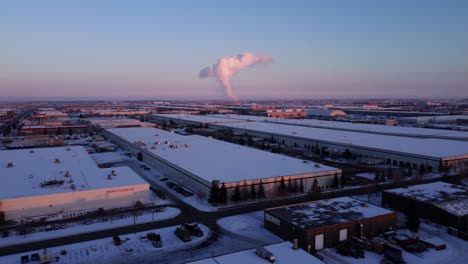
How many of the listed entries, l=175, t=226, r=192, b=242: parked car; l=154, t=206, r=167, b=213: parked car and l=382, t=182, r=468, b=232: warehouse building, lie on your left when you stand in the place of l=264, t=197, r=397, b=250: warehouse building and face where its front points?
1

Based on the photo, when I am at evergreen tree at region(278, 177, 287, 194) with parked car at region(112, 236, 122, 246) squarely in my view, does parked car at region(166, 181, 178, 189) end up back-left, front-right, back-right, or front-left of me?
front-right

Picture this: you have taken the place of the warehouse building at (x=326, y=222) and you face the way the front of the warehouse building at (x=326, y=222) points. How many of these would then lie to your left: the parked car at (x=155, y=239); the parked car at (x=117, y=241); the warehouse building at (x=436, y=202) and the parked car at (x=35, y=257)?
1

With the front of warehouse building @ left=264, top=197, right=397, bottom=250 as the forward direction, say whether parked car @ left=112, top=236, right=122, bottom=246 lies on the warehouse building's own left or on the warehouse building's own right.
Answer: on the warehouse building's own right

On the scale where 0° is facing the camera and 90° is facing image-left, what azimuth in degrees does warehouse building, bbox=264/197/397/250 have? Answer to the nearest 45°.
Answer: approximately 315°

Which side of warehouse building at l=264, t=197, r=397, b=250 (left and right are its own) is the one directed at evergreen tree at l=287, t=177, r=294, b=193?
back

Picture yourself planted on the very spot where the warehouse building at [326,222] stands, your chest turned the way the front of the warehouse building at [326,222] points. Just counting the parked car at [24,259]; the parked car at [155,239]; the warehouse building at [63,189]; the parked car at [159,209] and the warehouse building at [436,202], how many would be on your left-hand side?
1

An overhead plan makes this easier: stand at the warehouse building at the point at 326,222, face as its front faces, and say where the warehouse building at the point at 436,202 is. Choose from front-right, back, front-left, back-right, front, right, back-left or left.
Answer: left

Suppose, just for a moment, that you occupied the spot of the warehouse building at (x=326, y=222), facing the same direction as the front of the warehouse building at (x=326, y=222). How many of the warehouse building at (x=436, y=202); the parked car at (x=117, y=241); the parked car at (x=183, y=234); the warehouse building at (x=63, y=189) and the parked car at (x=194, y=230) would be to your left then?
1

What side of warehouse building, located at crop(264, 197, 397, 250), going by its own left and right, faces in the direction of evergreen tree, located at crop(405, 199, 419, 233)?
left

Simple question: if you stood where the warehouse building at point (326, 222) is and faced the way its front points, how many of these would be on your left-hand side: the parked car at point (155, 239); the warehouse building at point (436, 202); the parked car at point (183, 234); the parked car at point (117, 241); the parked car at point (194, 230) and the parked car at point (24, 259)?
1

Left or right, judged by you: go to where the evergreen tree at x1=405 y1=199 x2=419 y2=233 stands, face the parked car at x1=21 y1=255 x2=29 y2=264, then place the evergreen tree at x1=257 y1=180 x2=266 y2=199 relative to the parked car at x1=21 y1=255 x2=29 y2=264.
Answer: right

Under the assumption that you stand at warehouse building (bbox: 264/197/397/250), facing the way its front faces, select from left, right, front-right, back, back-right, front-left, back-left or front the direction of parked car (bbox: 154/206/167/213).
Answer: back-right

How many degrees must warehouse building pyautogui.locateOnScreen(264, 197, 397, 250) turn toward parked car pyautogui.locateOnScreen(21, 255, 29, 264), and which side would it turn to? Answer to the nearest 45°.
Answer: approximately 90° to its right

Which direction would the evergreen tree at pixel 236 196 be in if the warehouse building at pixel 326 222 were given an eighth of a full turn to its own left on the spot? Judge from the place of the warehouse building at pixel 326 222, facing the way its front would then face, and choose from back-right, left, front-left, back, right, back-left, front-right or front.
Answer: back-left

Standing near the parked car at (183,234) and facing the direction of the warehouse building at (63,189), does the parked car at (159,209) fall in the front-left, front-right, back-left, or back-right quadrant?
front-right
